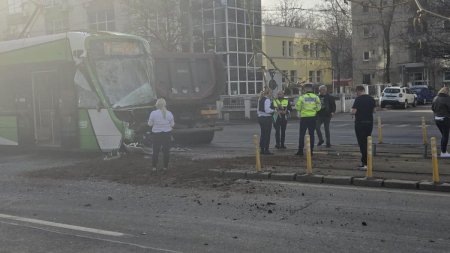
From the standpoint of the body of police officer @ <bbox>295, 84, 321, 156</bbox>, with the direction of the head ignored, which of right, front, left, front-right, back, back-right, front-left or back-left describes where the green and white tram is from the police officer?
left

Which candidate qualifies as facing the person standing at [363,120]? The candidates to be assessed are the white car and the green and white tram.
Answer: the green and white tram

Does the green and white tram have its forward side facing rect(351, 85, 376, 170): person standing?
yes

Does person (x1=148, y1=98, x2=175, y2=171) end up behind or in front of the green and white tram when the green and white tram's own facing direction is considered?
in front

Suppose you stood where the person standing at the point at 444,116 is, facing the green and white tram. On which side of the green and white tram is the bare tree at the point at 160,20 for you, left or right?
right

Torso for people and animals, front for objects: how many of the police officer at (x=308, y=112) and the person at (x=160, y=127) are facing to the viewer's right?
0

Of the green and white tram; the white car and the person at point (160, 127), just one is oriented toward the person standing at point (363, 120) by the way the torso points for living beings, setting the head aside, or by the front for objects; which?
the green and white tram

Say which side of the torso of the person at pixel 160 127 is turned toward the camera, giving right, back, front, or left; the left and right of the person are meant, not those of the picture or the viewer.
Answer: back

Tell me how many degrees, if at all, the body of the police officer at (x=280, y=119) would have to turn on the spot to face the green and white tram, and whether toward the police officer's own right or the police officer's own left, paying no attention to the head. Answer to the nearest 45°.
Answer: approximately 90° to the police officer's own right

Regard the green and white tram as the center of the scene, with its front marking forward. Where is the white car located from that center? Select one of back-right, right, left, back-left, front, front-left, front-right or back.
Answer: left

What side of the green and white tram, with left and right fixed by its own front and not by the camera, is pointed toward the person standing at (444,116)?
front

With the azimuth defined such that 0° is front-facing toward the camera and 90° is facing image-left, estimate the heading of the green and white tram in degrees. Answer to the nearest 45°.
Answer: approximately 315°

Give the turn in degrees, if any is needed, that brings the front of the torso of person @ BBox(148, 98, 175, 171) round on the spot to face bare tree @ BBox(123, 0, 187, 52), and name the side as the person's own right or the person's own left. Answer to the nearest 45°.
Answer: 0° — they already face it

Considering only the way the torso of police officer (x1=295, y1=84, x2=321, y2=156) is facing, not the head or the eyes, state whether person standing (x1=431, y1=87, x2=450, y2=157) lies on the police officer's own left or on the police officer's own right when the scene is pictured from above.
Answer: on the police officer's own right
